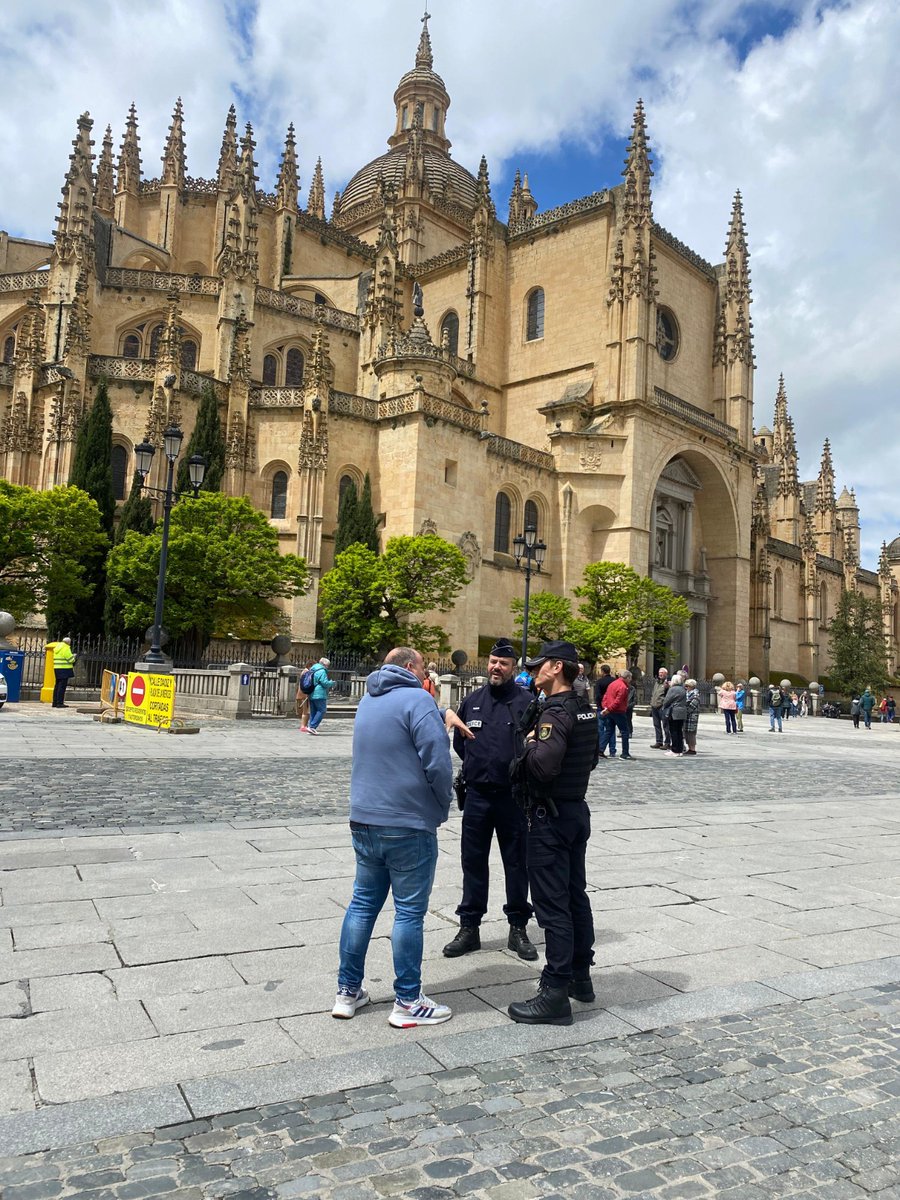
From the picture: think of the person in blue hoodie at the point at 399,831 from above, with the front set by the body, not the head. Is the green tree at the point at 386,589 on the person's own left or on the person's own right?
on the person's own left

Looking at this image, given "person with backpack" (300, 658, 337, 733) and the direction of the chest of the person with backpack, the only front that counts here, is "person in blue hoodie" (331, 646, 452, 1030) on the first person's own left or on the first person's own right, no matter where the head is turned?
on the first person's own right

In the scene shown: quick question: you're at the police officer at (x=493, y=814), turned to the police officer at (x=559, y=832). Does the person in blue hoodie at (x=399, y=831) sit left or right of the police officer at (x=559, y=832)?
right

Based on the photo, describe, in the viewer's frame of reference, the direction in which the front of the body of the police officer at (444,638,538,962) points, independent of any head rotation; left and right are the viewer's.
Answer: facing the viewer

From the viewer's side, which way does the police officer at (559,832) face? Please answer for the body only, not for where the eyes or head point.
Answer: to the viewer's left

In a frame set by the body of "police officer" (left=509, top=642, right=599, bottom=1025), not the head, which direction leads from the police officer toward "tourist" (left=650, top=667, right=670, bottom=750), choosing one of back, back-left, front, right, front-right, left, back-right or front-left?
right

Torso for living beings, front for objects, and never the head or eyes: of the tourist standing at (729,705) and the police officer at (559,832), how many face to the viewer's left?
1

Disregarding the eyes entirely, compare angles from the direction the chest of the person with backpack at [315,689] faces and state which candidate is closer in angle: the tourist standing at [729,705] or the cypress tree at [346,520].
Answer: the tourist standing

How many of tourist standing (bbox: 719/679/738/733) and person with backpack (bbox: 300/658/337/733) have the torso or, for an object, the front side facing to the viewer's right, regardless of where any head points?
1

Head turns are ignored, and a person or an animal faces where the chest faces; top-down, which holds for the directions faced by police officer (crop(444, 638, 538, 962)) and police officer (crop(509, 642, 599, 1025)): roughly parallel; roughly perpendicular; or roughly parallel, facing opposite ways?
roughly perpendicular

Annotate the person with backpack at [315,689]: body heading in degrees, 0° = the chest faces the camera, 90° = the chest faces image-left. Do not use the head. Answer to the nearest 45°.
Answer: approximately 270°
